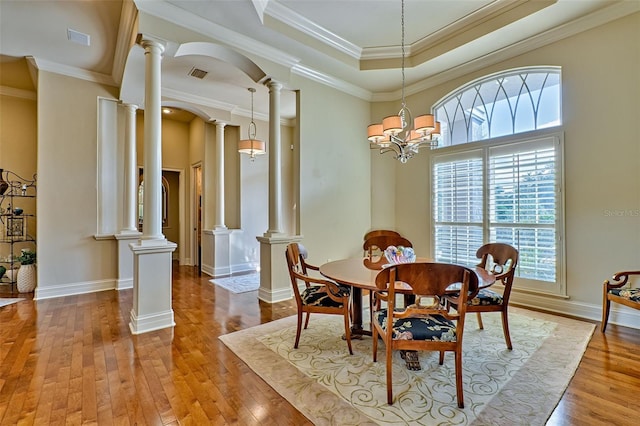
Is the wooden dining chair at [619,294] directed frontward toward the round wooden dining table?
yes

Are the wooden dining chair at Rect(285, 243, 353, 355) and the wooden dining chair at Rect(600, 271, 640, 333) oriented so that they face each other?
yes

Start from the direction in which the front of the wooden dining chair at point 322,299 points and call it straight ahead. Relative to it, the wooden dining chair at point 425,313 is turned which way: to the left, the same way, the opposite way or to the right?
to the left

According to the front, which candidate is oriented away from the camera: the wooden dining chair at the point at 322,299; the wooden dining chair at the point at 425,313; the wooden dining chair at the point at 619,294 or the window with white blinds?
the wooden dining chair at the point at 425,313

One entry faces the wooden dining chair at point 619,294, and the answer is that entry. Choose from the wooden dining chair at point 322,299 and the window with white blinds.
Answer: the wooden dining chair at point 322,299

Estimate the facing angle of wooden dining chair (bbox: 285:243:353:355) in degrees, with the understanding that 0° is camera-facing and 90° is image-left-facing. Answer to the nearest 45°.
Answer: approximately 270°

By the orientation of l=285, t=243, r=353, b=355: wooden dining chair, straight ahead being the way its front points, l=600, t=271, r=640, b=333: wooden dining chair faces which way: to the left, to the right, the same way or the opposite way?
the opposite way

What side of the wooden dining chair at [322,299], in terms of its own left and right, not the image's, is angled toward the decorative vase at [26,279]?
back

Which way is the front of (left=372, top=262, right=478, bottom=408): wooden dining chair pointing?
away from the camera

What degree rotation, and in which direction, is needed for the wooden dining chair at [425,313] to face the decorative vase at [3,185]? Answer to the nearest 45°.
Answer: approximately 90° to its left

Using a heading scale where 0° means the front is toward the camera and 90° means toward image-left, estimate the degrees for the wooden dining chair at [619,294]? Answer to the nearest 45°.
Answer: approximately 45°

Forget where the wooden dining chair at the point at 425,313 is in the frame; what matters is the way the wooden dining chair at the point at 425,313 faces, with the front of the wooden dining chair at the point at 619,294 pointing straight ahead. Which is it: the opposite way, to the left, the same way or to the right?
to the right

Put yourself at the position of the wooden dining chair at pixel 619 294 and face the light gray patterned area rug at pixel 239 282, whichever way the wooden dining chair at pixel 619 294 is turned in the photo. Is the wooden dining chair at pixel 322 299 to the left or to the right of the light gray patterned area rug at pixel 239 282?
left

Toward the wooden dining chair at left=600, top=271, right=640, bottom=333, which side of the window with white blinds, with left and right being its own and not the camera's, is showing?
left

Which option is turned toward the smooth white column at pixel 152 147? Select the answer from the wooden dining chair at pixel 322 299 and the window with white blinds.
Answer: the window with white blinds
